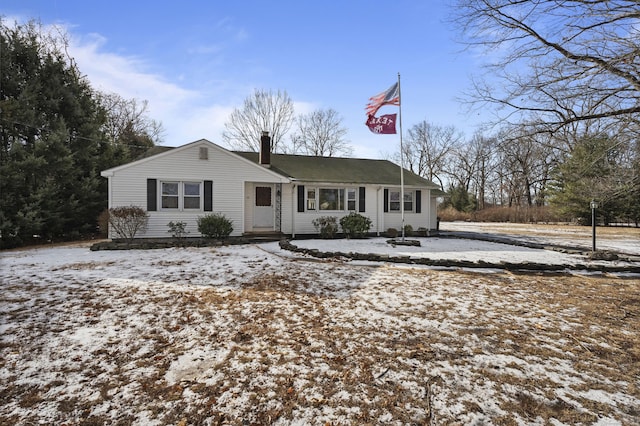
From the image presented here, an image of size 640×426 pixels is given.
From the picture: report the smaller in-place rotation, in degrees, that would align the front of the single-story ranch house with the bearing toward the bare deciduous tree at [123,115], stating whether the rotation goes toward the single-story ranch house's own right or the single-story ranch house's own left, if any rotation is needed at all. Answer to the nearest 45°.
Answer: approximately 135° to the single-story ranch house's own right

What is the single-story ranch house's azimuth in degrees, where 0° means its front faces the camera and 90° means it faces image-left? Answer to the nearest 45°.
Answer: approximately 0°

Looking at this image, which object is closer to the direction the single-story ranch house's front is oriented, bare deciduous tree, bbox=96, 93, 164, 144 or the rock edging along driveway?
the rock edging along driveway

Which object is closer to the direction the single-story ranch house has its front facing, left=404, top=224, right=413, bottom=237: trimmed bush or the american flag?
the american flag

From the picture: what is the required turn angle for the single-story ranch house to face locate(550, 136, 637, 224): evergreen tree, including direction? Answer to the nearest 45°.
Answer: approximately 45° to its left

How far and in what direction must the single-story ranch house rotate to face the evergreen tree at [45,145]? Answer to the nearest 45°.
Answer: approximately 90° to its right
